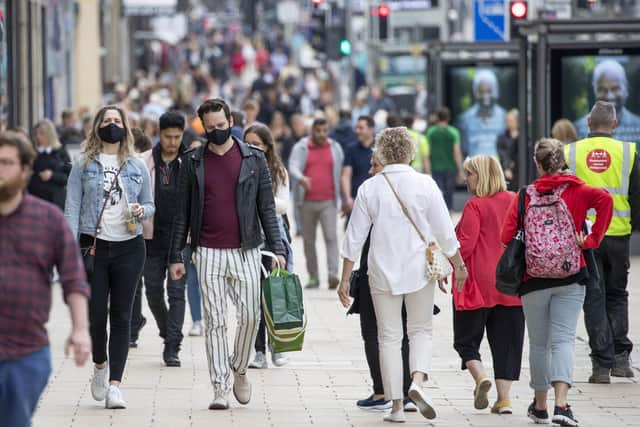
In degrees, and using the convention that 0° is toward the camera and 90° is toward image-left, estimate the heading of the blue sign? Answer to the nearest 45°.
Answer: approximately 0°

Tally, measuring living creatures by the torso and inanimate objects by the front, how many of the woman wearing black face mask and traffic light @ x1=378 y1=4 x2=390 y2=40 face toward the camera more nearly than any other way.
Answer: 2

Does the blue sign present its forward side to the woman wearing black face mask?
yes

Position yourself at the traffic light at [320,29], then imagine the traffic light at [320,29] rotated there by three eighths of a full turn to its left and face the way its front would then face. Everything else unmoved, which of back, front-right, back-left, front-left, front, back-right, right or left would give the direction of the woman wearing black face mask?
right

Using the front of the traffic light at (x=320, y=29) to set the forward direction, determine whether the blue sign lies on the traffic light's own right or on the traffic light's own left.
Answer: on the traffic light's own left

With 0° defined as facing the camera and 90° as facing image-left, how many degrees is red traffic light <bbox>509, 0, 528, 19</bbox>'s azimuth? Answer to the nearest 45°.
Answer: approximately 0°

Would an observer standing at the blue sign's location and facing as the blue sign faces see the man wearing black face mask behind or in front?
in front

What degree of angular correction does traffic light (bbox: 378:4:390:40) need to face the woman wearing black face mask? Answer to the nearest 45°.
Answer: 0° — it already faces them

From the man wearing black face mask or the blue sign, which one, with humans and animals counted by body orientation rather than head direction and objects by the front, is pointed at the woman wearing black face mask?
the blue sign

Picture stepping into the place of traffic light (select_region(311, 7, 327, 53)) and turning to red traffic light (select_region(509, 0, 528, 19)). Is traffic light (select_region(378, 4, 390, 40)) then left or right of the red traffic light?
left
